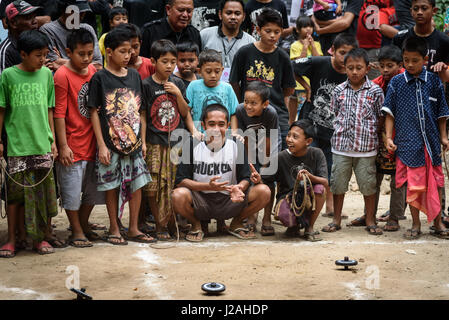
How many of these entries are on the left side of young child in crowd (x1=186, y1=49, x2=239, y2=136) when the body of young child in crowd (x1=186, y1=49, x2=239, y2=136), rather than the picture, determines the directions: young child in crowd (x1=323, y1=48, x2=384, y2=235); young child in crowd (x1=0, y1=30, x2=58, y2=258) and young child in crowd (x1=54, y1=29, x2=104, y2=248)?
1

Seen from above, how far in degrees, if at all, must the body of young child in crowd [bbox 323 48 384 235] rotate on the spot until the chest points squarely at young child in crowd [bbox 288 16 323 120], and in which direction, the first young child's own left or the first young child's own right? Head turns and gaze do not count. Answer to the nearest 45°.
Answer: approximately 180°

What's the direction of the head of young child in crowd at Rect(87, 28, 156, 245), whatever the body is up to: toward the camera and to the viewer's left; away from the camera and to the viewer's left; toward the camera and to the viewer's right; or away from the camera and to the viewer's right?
toward the camera and to the viewer's right

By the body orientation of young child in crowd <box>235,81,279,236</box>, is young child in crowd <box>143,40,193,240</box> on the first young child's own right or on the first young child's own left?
on the first young child's own right

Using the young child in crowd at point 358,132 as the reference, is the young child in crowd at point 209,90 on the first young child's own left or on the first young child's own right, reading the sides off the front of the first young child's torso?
on the first young child's own right
